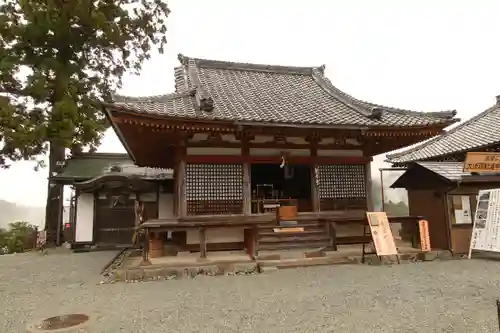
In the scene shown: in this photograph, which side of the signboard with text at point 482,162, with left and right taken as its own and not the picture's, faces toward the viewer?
front

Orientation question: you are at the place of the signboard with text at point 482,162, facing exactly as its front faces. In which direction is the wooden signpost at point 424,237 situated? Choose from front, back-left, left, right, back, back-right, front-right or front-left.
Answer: front-right

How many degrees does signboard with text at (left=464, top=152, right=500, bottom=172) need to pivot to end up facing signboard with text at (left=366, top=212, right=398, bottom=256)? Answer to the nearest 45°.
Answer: approximately 45° to its right

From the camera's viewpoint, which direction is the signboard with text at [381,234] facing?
toward the camera

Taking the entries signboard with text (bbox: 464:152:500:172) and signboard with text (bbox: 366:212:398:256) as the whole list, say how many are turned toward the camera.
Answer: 2

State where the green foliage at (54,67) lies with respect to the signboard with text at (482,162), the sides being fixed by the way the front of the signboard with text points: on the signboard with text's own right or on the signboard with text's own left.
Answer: on the signboard with text's own right

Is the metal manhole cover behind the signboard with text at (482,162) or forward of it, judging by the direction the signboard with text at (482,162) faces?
forward

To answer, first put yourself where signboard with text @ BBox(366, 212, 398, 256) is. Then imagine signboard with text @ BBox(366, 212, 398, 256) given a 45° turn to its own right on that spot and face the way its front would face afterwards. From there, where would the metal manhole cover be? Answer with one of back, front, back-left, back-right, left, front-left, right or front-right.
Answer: front

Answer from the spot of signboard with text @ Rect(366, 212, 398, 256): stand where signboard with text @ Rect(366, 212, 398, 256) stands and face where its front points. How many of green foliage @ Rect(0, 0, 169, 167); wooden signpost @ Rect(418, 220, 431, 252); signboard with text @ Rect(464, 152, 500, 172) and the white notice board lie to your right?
1

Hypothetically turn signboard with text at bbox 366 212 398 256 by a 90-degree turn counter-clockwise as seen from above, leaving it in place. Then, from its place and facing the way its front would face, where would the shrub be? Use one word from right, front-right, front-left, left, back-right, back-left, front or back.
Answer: back

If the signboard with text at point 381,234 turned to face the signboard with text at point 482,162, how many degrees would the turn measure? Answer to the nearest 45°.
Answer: approximately 135° to its left

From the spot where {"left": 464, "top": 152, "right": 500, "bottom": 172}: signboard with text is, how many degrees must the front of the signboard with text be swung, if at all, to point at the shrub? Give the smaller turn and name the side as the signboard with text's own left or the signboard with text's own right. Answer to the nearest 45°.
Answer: approximately 90° to the signboard with text's own right

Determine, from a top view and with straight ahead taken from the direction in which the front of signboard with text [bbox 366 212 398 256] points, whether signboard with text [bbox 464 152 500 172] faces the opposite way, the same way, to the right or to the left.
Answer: the same way

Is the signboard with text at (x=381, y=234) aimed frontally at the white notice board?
no

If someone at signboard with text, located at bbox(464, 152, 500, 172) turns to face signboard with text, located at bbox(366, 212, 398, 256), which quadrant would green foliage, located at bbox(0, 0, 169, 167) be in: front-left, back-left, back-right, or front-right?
front-right
